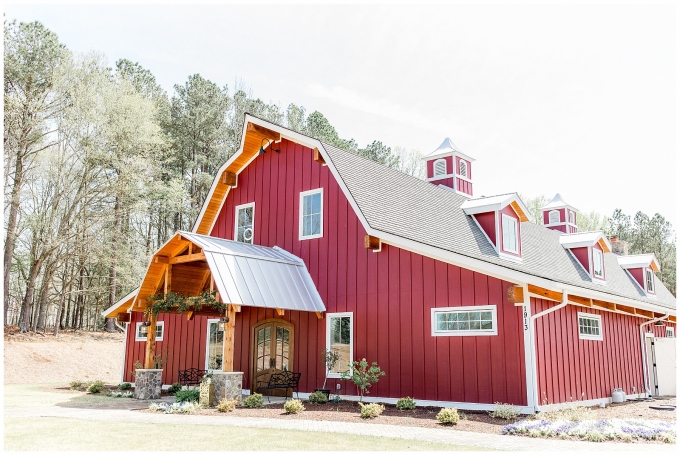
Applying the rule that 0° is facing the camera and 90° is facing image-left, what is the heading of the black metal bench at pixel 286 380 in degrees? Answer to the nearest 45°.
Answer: approximately 45°

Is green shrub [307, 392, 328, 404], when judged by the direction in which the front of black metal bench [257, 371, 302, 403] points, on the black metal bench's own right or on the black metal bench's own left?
on the black metal bench's own left

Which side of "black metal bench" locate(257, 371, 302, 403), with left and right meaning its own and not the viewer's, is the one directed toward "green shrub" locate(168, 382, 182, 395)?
right

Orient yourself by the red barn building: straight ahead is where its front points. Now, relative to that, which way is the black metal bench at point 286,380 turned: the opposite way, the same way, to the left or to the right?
the same way

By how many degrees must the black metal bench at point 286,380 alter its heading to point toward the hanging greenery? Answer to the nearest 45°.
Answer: approximately 45° to its right

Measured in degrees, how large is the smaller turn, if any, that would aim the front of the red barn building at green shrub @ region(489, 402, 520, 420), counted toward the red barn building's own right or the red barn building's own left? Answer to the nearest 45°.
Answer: approximately 90° to the red barn building's own left

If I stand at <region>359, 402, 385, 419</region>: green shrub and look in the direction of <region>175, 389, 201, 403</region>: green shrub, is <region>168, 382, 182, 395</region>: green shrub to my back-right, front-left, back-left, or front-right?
front-right

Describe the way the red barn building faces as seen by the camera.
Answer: facing the viewer and to the left of the viewer

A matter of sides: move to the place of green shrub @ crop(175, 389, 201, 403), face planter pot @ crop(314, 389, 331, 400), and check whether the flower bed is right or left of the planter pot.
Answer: right

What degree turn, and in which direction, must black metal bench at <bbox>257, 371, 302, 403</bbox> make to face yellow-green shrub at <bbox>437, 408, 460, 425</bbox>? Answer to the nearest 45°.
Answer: approximately 90° to its left

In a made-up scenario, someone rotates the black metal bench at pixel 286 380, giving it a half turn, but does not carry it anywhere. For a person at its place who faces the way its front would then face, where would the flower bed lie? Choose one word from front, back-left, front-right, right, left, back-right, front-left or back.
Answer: right

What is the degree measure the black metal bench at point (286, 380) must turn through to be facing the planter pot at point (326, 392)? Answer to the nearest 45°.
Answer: approximately 90° to its left
